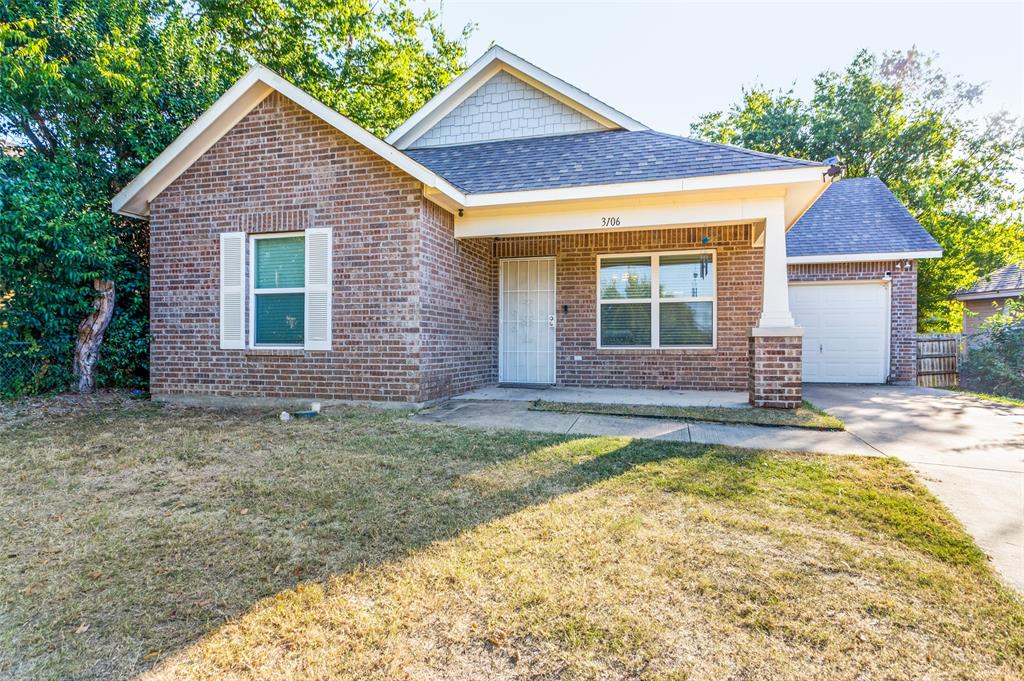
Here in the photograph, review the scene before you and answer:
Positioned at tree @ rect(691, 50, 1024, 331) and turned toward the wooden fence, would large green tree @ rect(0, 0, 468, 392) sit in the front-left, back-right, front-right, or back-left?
front-right

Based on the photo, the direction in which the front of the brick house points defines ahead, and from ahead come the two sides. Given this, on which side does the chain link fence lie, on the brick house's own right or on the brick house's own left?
on the brick house's own right

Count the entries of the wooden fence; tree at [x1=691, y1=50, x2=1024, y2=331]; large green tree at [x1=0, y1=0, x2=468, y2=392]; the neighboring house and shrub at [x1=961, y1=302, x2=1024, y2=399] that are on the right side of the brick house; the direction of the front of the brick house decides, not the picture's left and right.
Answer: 1

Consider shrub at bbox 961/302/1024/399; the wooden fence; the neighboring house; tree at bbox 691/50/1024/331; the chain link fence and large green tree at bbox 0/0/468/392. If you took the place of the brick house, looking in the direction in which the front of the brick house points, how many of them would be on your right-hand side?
2

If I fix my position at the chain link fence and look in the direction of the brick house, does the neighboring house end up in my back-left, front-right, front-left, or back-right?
front-left

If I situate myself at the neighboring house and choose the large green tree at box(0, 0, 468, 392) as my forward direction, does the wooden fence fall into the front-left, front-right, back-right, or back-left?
front-left

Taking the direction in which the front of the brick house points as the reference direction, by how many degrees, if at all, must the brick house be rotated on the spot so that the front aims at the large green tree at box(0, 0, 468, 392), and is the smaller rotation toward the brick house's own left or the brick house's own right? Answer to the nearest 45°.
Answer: approximately 90° to the brick house's own right

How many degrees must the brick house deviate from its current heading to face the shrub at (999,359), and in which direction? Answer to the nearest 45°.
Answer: approximately 90° to its left

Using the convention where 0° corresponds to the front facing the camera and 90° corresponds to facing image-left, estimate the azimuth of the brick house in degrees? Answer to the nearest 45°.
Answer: approximately 0°

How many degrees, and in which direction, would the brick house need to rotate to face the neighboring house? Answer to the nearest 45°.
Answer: approximately 135° to its left

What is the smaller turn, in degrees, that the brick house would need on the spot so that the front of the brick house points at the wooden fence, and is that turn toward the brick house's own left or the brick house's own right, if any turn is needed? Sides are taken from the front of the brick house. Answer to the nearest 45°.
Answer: approximately 90° to the brick house's own left

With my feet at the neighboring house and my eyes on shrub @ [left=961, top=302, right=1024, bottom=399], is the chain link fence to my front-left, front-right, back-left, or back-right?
front-right
